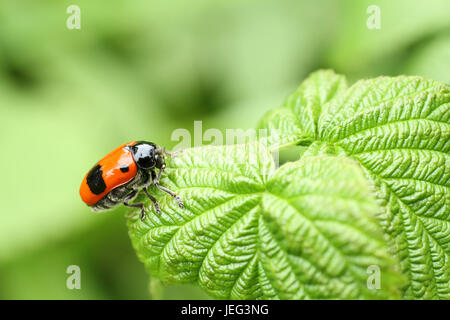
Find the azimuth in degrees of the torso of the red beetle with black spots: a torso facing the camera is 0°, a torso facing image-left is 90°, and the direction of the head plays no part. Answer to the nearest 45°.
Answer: approximately 270°

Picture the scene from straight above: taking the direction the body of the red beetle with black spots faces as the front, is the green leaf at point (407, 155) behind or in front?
in front

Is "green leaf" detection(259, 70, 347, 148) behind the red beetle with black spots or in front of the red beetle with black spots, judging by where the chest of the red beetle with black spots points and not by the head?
in front
